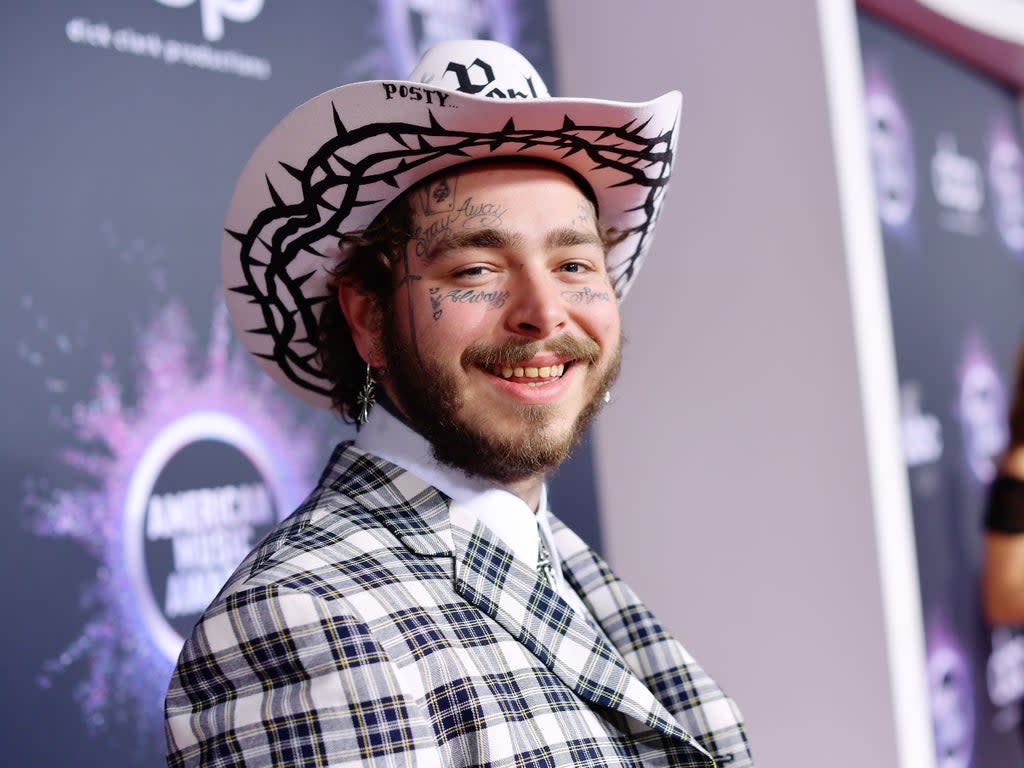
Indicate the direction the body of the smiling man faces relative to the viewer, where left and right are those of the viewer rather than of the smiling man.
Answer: facing the viewer and to the right of the viewer
